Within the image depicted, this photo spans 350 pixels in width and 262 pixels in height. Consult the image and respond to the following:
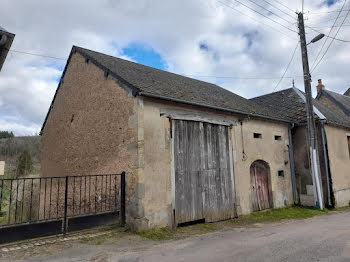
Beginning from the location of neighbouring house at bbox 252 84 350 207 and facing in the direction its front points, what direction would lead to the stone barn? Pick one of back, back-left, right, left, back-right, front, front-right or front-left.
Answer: right

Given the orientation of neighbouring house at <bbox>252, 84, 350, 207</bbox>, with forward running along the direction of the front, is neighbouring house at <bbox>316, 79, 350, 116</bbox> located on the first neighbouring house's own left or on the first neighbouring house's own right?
on the first neighbouring house's own left

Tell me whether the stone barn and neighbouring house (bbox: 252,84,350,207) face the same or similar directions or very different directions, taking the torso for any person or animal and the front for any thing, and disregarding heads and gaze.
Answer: same or similar directions

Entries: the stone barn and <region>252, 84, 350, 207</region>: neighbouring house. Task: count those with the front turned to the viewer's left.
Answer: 0

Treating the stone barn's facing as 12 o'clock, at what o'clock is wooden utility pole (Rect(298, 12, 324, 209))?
The wooden utility pole is roughly at 10 o'clock from the stone barn.

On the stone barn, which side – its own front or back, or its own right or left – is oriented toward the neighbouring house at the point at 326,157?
left

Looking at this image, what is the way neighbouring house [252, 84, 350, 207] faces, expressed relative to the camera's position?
facing the viewer and to the right of the viewer

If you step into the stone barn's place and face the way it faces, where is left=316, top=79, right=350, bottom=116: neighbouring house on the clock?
The neighbouring house is roughly at 9 o'clock from the stone barn.

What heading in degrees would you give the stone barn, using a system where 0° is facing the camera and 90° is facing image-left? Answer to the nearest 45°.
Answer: approximately 315°
